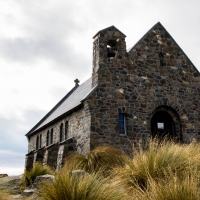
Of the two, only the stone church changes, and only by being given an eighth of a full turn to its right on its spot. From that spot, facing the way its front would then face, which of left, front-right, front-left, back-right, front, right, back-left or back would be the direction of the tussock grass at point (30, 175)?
front-right

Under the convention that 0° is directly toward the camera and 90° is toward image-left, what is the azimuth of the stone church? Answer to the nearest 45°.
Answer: approximately 315°

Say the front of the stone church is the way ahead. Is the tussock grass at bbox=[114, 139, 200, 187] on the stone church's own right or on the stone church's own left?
on the stone church's own right

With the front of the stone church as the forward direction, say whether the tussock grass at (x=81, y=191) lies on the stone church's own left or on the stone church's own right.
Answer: on the stone church's own right

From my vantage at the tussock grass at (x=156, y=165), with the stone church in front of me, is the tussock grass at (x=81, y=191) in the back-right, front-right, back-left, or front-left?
back-left
